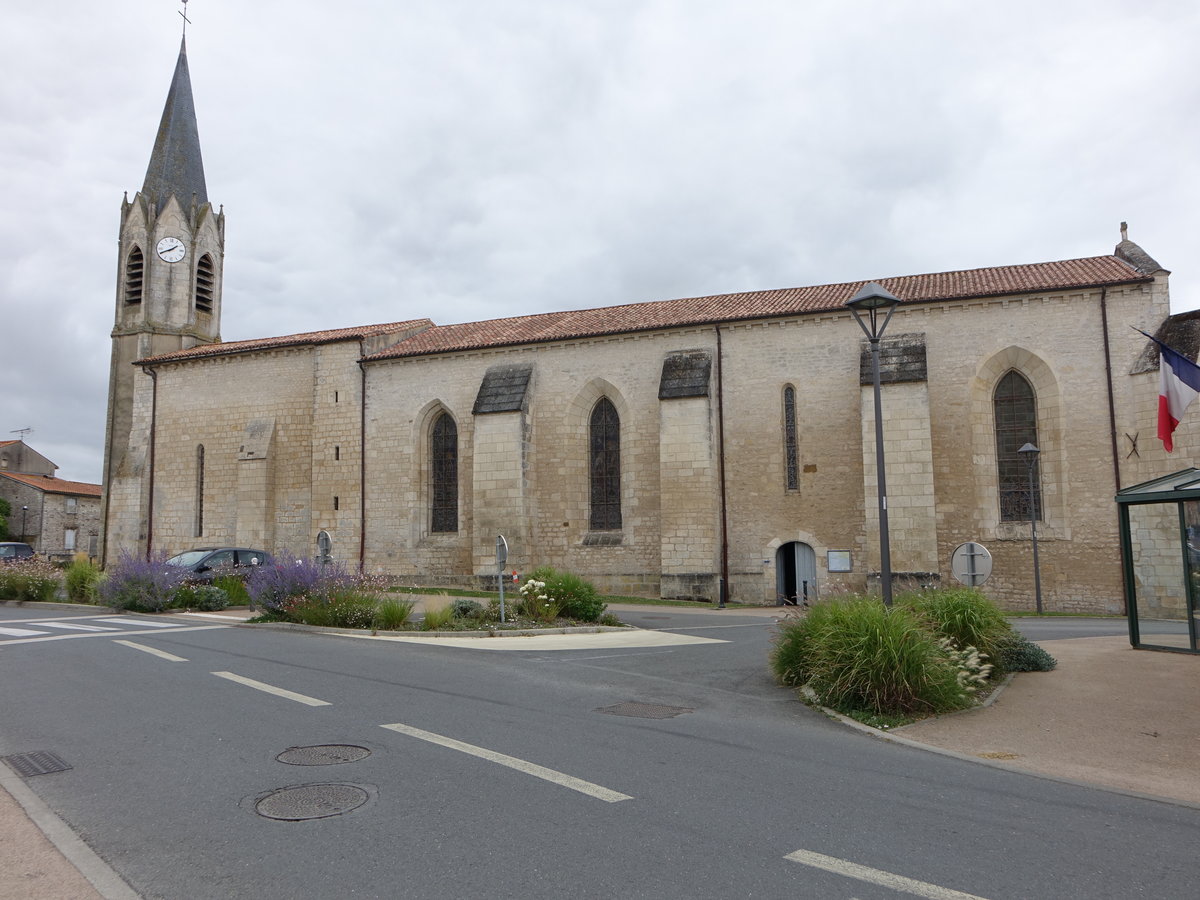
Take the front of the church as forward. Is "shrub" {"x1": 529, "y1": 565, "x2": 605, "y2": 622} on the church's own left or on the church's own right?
on the church's own left

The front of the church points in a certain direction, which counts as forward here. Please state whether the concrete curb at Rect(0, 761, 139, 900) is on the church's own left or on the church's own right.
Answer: on the church's own left

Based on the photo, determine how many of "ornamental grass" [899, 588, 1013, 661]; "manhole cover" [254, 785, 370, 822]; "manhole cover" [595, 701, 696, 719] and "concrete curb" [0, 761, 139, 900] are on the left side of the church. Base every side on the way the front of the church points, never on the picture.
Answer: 4

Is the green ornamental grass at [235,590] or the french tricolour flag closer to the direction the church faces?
the green ornamental grass

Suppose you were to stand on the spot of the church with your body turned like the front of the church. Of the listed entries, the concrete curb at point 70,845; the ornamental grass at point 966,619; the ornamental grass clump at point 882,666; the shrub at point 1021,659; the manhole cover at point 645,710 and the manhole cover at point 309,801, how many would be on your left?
6

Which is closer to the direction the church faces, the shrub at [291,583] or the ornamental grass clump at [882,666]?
the shrub

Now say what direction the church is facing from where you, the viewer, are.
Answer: facing to the left of the viewer

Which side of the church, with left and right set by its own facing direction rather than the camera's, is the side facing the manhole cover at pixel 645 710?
left
